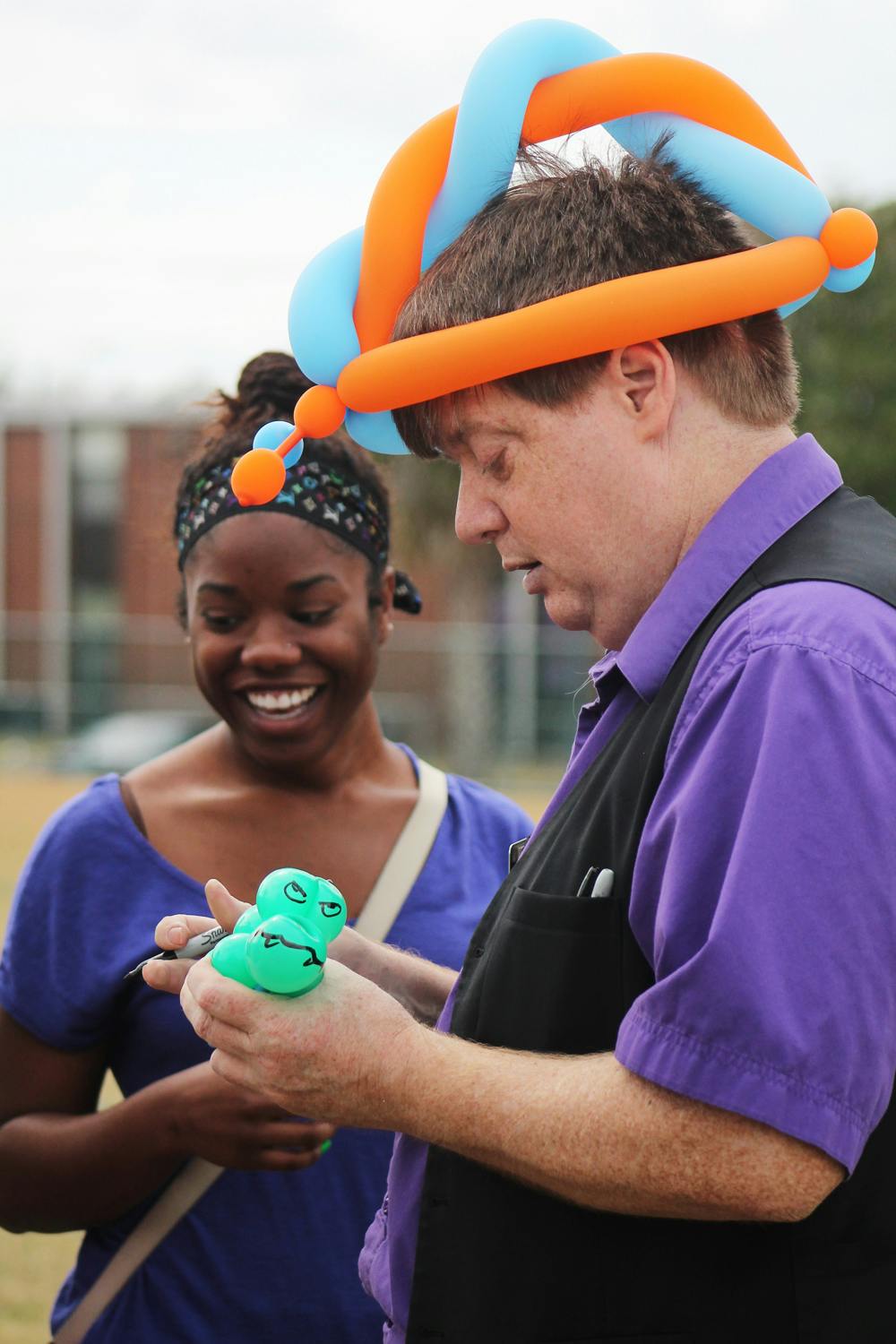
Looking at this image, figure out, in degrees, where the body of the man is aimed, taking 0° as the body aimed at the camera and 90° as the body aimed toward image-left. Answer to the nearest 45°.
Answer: approximately 90°

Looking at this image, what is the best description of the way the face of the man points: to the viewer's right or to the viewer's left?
to the viewer's left

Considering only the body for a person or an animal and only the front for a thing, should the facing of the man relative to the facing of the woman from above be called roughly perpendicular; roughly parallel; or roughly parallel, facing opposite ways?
roughly perpendicular

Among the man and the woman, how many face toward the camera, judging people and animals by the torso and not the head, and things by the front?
1

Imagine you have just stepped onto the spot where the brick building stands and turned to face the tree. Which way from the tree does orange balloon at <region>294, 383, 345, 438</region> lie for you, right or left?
right

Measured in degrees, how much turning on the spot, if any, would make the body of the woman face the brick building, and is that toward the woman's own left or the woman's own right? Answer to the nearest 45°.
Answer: approximately 180°

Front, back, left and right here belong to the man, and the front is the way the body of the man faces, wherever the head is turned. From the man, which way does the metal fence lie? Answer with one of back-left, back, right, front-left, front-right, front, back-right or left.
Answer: right

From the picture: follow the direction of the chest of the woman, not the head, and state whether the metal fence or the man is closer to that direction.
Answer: the man

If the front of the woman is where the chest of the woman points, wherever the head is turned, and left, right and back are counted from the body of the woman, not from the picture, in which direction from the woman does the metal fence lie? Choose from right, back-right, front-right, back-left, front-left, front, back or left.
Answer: back

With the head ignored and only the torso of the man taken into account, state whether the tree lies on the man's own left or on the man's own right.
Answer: on the man's own right
